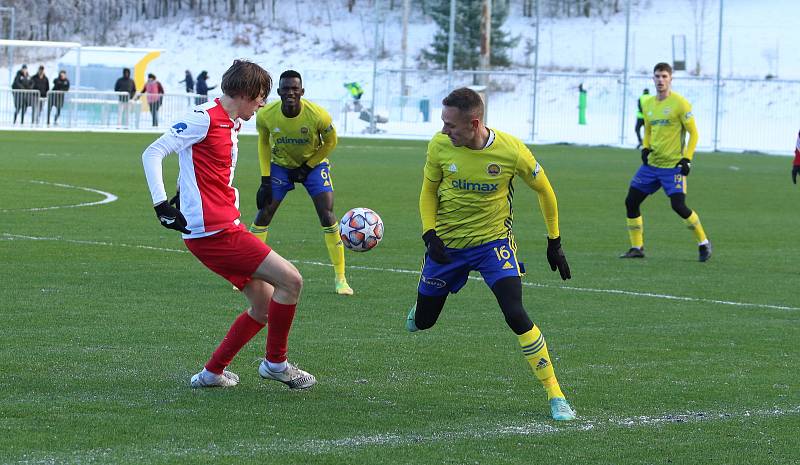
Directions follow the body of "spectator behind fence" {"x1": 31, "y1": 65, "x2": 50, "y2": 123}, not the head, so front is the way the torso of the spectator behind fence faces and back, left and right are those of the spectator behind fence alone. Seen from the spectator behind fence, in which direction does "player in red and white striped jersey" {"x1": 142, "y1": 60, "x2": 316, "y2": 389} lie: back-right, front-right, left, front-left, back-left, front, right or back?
front

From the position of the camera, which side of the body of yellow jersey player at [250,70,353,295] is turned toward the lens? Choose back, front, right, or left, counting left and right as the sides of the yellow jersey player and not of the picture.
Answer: front

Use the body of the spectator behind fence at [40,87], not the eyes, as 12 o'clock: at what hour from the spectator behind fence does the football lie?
The football is roughly at 12 o'clock from the spectator behind fence.

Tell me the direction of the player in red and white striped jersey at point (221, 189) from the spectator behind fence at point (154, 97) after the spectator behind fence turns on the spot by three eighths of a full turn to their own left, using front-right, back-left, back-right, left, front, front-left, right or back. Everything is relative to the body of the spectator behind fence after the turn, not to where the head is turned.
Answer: back-right

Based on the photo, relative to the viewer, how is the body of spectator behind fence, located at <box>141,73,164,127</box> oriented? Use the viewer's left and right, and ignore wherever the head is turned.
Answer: facing the viewer

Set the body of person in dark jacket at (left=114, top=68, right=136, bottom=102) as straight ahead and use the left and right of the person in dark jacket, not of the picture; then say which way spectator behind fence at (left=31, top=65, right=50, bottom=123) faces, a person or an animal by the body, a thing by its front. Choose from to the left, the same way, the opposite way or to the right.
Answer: the same way

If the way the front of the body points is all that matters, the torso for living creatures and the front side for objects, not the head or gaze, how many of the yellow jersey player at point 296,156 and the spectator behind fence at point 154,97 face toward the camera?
2

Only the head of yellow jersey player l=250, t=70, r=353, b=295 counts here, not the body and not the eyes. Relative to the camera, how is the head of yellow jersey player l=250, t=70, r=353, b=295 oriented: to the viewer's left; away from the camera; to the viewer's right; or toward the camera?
toward the camera

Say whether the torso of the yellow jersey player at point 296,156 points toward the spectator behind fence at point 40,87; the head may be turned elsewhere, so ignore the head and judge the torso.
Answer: no

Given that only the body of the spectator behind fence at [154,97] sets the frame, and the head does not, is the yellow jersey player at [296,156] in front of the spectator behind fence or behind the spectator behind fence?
in front

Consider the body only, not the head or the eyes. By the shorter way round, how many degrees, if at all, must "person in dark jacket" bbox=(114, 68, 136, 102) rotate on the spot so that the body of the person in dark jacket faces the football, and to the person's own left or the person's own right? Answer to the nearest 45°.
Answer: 0° — they already face it

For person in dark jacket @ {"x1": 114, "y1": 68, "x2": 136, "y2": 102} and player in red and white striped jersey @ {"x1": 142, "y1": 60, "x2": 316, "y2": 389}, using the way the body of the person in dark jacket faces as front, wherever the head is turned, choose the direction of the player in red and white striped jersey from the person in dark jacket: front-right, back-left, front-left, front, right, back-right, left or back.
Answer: front

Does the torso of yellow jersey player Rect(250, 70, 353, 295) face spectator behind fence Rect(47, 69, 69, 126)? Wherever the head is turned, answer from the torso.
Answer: no

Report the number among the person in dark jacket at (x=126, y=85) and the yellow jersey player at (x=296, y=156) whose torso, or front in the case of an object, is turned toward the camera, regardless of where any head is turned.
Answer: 2
